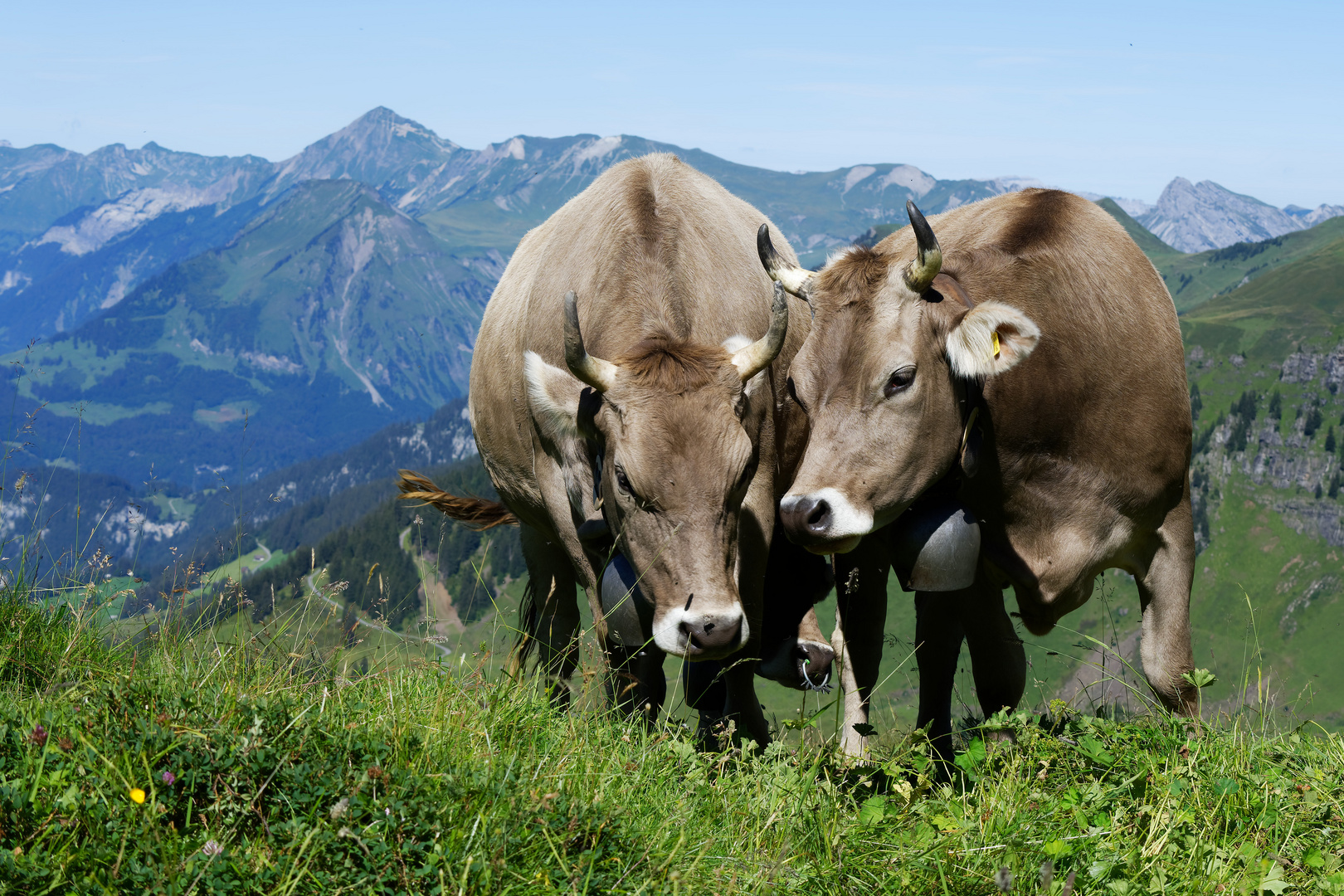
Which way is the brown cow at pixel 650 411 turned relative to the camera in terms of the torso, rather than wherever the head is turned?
toward the camera

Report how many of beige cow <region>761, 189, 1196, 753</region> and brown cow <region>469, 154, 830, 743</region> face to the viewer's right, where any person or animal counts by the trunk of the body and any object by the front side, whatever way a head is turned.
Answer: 0

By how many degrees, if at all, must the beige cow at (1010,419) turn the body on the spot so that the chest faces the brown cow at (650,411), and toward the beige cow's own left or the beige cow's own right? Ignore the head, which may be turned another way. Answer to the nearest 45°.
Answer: approximately 45° to the beige cow's own right

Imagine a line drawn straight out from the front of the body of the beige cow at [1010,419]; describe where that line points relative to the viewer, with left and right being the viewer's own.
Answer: facing the viewer and to the left of the viewer

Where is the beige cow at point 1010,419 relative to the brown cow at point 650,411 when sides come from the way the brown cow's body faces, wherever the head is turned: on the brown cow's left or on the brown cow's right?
on the brown cow's left
